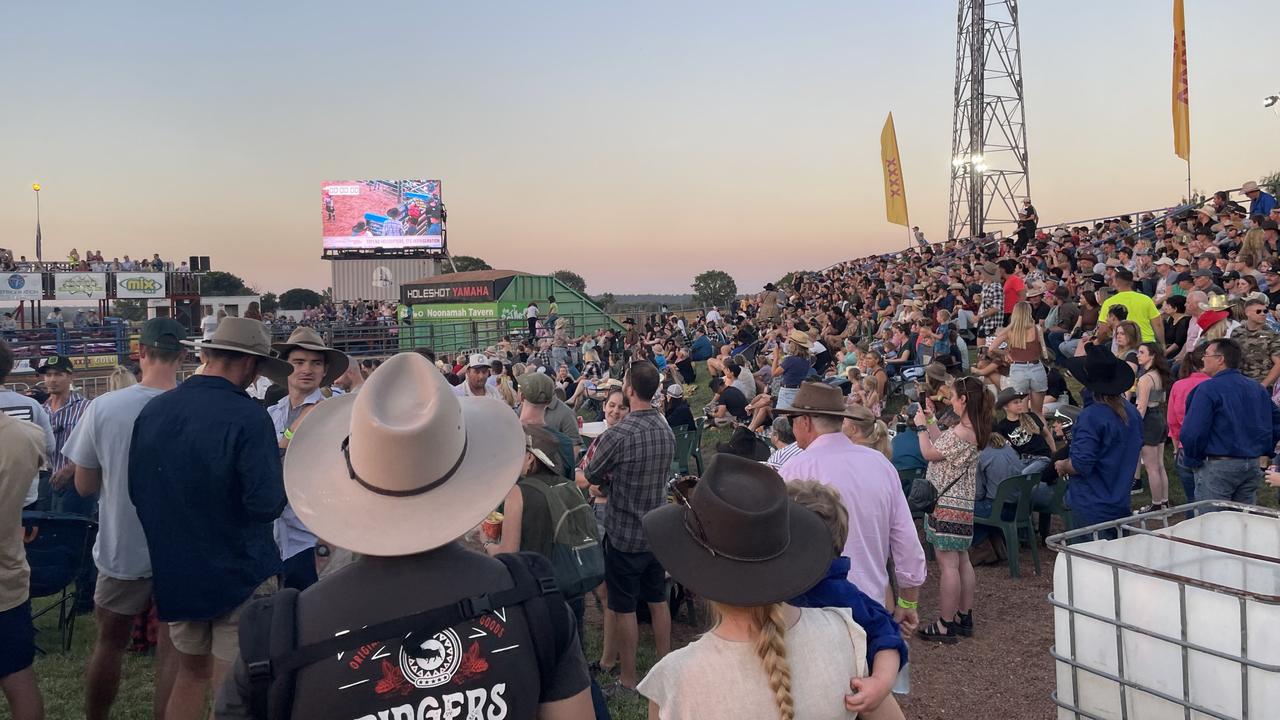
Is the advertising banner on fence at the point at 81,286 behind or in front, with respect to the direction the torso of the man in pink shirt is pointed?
in front

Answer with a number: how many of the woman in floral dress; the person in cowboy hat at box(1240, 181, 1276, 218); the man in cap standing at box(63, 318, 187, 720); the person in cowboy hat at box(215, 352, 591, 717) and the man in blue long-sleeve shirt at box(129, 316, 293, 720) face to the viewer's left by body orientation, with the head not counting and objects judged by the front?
2

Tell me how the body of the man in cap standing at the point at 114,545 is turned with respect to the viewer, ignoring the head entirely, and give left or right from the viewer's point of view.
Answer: facing away from the viewer

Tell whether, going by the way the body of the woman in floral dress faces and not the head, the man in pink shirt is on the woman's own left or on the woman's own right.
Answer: on the woman's own left

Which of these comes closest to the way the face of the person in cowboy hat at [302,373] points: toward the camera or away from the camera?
toward the camera

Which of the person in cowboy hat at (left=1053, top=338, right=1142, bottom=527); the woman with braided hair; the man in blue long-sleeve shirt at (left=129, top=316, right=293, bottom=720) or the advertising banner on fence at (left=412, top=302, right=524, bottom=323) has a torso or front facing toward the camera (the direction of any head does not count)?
the advertising banner on fence

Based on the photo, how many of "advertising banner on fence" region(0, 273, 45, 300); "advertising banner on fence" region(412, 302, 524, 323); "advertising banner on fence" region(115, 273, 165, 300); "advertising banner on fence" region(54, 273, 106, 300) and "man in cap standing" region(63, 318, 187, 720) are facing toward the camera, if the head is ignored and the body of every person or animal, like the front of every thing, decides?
4

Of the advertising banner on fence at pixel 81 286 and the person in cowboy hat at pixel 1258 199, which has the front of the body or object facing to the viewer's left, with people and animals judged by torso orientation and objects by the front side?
the person in cowboy hat

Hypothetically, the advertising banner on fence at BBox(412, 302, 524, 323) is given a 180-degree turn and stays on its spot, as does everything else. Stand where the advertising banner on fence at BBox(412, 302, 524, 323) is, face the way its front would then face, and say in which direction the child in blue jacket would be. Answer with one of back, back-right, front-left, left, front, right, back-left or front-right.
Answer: back

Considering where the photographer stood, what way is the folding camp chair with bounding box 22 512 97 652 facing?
facing away from the viewer

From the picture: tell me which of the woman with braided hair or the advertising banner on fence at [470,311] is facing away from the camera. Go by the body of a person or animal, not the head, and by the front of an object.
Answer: the woman with braided hair

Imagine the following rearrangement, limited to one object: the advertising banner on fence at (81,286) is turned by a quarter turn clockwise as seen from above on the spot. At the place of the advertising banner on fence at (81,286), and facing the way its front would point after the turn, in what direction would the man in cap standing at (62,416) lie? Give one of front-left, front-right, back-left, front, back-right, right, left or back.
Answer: left

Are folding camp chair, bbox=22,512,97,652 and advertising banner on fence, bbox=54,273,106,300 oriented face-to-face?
yes

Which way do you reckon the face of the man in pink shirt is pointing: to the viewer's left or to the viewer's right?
to the viewer's left

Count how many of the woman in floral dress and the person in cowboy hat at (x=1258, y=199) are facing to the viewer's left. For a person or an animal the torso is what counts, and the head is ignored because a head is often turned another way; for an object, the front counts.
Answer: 2

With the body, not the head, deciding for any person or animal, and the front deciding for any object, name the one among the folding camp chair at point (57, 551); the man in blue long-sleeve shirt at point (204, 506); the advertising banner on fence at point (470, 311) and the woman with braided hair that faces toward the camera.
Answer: the advertising banner on fence

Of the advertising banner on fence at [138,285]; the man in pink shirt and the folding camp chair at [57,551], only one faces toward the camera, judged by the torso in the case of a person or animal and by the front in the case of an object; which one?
the advertising banner on fence

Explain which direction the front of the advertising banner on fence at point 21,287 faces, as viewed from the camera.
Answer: facing the viewer
